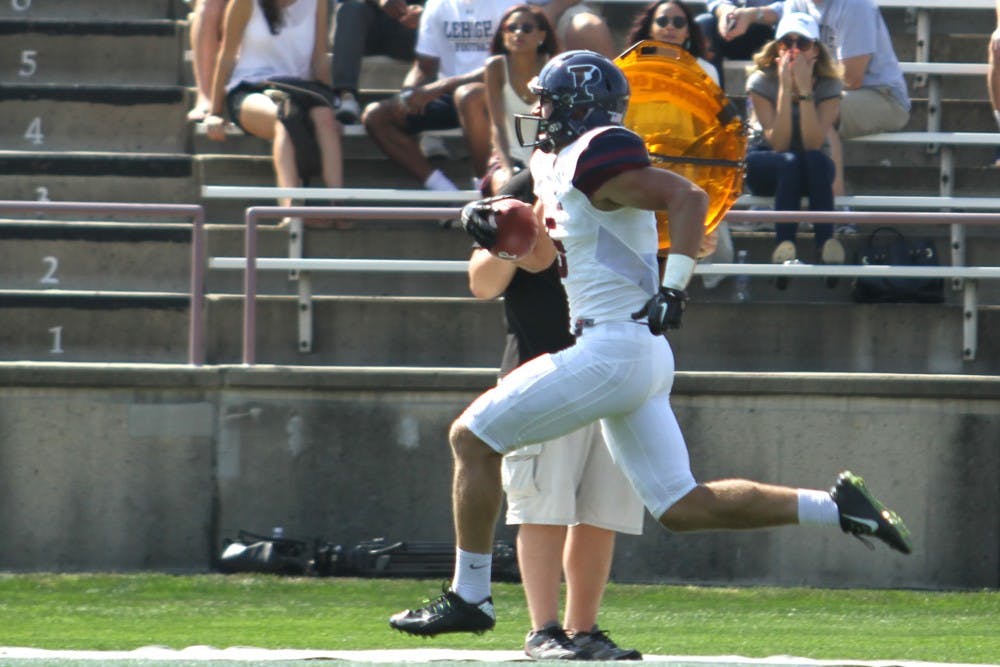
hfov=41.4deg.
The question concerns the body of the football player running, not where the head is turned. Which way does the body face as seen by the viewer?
to the viewer's left

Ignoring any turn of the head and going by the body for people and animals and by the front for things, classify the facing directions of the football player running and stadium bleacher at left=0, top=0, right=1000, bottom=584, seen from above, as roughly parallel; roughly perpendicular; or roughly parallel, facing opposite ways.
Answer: roughly perpendicular

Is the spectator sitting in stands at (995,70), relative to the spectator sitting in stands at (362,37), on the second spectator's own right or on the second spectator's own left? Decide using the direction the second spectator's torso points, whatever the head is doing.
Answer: on the second spectator's own left

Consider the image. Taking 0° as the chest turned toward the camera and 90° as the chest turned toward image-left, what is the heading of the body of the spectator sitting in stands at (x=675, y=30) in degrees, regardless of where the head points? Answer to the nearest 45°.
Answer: approximately 0°

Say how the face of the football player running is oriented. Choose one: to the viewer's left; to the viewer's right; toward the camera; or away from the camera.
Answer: to the viewer's left

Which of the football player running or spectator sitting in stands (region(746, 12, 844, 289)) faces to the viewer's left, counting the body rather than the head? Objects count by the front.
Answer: the football player running
